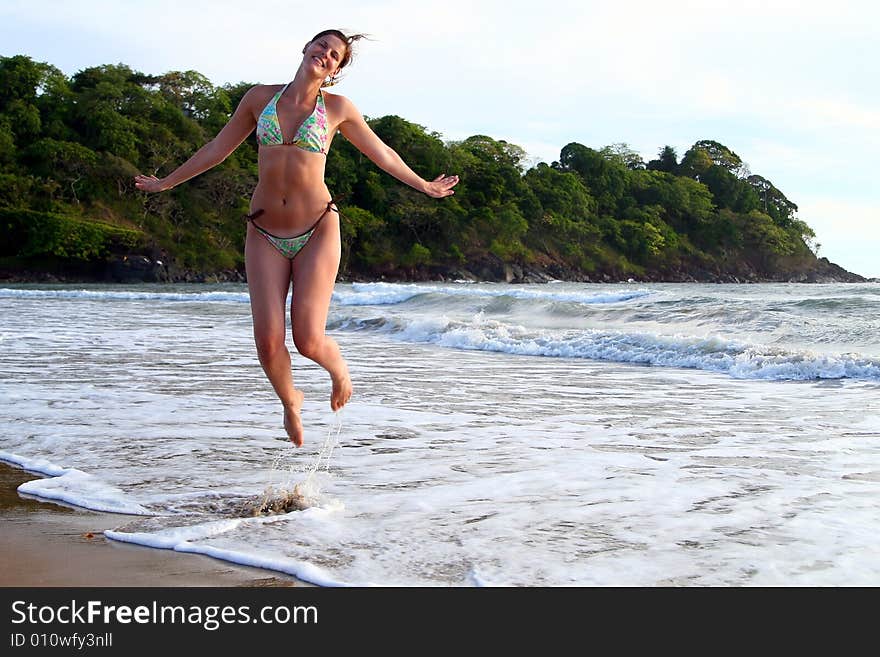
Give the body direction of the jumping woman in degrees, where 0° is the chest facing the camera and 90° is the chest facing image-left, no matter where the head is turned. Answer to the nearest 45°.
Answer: approximately 0°

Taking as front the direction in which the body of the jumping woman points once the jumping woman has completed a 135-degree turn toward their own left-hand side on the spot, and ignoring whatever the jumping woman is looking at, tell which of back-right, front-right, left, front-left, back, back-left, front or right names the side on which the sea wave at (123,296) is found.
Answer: front-left

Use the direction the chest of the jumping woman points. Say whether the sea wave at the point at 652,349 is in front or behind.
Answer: behind
